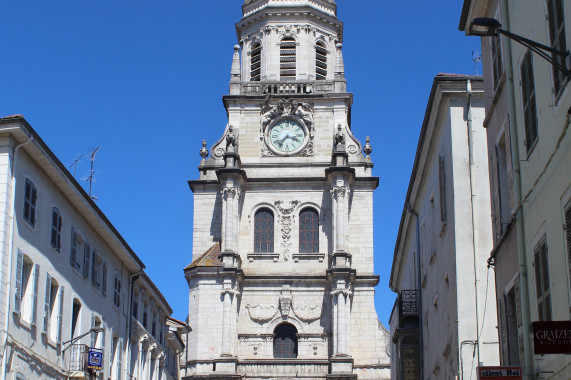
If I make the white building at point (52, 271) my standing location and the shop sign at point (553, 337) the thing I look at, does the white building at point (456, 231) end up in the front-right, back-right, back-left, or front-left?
front-left

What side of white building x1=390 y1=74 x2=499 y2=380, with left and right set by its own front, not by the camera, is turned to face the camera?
left

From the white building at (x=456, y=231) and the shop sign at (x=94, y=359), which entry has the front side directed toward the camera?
the shop sign

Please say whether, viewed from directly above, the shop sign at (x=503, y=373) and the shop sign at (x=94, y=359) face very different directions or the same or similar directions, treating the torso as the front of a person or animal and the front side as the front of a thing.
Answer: same or similar directions

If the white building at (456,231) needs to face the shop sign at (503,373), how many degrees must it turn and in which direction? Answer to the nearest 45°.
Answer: approximately 90° to its left

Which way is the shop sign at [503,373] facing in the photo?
toward the camera

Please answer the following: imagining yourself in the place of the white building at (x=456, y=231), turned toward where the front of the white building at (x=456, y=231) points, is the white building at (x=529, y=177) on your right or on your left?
on your left

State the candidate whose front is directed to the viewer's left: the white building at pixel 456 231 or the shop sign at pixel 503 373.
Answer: the white building
